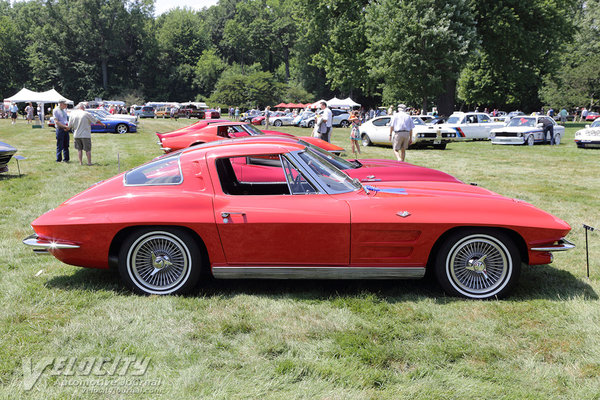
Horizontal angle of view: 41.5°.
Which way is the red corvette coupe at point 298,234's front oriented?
to the viewer's right

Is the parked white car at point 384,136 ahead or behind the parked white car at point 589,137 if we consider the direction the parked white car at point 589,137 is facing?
ahead

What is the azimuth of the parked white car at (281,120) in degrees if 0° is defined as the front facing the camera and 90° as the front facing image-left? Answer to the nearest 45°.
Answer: approximately 45°

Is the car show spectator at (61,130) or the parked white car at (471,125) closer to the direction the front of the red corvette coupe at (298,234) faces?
the parked white car

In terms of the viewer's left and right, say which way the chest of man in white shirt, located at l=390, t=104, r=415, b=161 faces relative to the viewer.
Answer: facing away from the viewer

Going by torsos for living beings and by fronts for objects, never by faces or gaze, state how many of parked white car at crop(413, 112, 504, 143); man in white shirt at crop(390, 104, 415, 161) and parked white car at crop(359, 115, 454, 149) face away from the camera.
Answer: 1

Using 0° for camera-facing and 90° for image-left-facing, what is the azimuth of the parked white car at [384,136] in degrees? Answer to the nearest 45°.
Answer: approximately 315°

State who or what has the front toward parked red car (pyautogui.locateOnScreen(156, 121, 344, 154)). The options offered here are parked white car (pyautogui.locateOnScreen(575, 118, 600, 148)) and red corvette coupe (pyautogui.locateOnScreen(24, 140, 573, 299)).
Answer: the parked white car

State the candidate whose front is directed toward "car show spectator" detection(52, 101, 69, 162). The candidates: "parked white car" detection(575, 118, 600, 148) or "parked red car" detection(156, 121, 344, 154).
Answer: the parked white car

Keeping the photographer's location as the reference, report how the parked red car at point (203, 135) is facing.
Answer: facing to the right of the viewer
